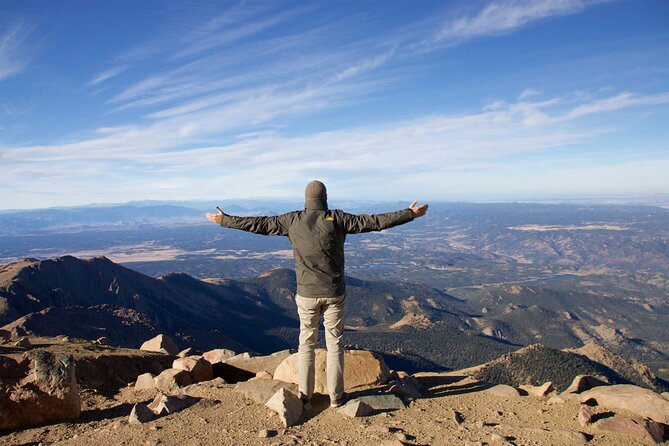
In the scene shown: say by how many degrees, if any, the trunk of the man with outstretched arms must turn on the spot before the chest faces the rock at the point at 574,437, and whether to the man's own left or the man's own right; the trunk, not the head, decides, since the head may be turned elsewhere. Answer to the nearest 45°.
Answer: approximately 90° to the man's own right

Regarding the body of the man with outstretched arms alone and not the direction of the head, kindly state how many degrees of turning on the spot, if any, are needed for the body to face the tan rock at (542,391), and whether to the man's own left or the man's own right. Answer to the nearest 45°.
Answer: approximately 45° to the man's own right

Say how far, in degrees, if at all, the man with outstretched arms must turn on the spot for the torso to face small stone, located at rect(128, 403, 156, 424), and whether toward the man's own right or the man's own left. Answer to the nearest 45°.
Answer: approximately 90° to the man's own left

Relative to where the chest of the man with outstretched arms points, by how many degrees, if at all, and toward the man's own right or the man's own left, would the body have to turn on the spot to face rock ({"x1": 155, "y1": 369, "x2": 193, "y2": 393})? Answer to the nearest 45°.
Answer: approximately 45° to the man's own left

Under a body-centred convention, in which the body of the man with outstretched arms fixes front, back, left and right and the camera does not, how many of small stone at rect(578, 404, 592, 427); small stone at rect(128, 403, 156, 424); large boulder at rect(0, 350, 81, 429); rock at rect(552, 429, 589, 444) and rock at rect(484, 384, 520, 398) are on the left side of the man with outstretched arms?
2

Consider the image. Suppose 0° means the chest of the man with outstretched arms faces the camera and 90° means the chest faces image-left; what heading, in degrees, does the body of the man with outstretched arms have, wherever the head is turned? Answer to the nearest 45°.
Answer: approximately 180°

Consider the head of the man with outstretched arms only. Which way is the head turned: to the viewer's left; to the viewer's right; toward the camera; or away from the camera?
away from the camera

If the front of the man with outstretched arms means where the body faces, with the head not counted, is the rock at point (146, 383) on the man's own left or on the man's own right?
on the man's own left
